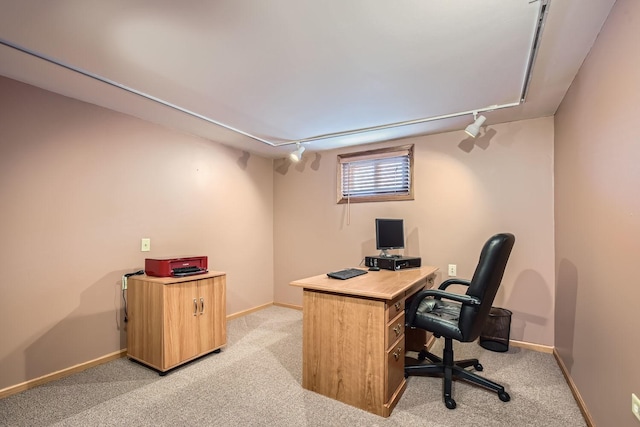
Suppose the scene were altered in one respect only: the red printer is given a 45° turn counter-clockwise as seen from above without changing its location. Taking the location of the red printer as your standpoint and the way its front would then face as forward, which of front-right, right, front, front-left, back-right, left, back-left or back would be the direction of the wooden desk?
front-right

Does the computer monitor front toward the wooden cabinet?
no

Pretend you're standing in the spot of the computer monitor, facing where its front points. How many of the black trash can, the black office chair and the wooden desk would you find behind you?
0

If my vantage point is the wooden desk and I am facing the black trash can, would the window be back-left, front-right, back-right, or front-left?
front-left

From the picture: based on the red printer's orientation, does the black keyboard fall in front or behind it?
in front

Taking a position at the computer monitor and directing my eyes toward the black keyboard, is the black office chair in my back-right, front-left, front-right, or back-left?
front-left

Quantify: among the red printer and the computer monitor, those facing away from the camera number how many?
0

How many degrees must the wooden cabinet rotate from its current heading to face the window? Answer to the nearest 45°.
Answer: approximately 45° to its left

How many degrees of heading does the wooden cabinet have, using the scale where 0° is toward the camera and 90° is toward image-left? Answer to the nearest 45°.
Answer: approximately 315°

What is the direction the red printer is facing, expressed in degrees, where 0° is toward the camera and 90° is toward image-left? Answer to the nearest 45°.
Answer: approximately 315°

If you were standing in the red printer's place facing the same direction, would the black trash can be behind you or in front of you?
in front

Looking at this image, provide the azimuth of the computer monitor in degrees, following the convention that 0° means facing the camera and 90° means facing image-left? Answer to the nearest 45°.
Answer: approximately 315°

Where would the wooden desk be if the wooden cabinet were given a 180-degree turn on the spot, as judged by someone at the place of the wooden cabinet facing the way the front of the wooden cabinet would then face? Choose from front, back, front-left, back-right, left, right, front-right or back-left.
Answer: back

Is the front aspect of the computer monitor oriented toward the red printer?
no
